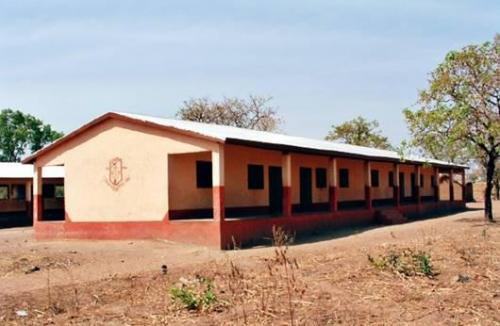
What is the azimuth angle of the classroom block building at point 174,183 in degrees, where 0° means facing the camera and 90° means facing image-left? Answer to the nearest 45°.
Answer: approximately 315°

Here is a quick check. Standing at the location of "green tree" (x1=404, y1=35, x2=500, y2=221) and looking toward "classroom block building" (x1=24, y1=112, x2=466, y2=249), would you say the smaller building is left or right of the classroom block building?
right

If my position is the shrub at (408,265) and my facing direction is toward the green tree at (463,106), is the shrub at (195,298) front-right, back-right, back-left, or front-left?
back-left

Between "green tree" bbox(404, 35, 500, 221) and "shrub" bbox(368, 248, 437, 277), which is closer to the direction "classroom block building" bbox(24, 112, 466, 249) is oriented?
the shrub

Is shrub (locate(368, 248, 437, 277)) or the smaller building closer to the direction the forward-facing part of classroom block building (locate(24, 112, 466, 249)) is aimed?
the shrub

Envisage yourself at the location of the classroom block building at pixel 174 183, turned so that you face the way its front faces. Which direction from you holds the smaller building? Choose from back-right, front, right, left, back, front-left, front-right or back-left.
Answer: back

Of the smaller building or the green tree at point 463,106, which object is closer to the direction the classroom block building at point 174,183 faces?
the green tree

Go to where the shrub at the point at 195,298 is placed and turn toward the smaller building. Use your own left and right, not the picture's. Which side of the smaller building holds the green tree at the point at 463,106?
right

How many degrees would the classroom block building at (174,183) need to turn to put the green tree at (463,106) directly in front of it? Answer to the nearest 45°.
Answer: approximately 45° to its left
